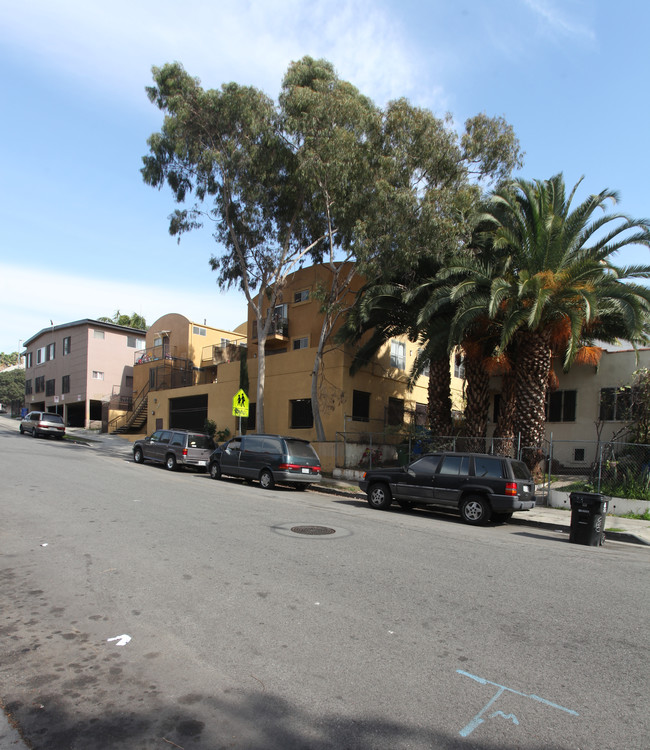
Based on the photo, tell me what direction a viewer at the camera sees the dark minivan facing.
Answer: facing away from the viewer and to the left of the viewer

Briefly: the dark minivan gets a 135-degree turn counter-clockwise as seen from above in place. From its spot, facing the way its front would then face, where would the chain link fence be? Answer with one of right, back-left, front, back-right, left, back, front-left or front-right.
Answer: left

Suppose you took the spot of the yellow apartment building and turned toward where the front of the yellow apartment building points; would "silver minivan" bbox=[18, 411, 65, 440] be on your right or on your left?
on your right

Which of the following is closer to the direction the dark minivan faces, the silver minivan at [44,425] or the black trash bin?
the silver minivan

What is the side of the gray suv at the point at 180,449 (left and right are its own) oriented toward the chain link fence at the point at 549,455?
back

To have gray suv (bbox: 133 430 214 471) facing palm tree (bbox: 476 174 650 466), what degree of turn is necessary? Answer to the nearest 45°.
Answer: approximately 180°

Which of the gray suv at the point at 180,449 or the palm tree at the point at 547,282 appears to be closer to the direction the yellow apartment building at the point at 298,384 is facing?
the gray suv

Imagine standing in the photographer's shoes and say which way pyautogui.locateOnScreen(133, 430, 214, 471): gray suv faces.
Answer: facing away from the viewer and to the left of the viewer
